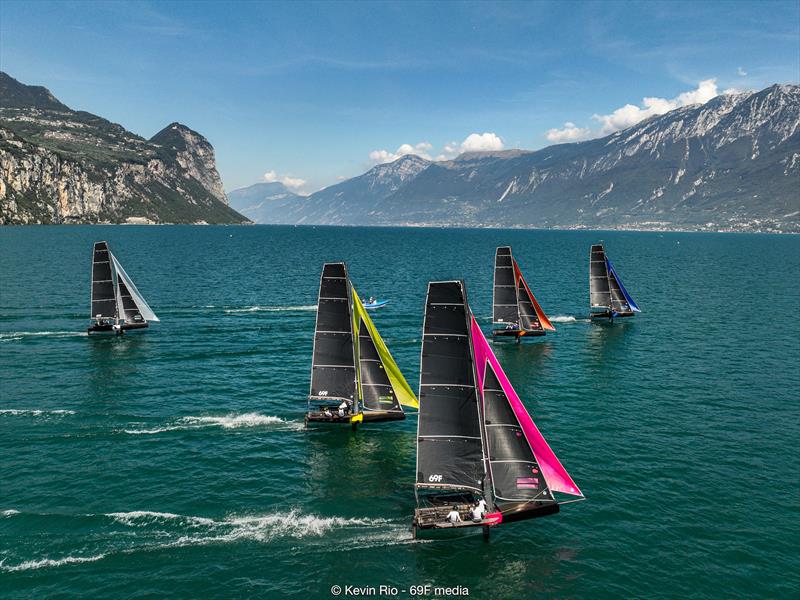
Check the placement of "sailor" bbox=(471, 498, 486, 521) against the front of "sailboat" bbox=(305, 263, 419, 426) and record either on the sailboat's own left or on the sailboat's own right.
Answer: on the sailboat's own right

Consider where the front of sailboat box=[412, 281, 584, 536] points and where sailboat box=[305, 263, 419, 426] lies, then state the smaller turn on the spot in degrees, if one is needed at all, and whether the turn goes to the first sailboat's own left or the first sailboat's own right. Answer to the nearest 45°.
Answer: approximately 135° to the first sailboat's own left

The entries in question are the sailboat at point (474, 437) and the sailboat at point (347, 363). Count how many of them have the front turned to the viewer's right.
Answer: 2

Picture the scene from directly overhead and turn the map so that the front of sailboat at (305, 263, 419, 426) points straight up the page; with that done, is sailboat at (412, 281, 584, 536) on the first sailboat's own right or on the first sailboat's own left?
on the first sailboat's own right

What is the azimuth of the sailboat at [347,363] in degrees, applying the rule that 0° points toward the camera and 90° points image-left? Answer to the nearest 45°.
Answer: approximately 270°

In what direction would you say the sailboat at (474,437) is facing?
to the viewer's right

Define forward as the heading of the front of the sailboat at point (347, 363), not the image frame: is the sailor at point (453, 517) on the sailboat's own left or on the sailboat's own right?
on the sailboat's own right
